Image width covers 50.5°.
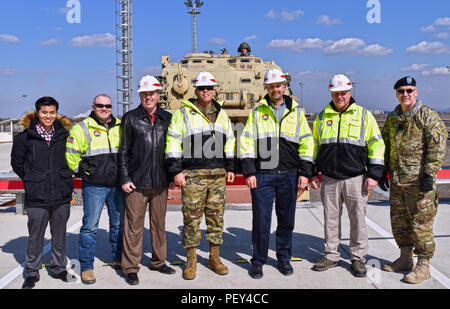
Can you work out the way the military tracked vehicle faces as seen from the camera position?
facing the viewer

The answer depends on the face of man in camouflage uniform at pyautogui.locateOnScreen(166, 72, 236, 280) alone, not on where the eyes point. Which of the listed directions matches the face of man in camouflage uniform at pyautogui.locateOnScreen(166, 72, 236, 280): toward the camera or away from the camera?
toward the camera

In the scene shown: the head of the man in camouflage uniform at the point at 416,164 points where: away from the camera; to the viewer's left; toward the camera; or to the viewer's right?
toward the camera

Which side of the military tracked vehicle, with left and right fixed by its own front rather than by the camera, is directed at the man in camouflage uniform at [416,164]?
front

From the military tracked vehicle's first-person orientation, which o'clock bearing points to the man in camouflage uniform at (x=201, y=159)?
The man in camouflage uniform is roughly at 12 o'clock from the military tracked vehicle.
